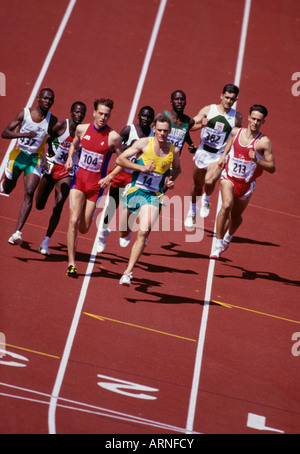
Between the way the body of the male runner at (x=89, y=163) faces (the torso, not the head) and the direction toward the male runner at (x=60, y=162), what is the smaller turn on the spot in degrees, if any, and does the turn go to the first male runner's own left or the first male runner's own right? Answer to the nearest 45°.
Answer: approximately 135° to the first male runner's own right

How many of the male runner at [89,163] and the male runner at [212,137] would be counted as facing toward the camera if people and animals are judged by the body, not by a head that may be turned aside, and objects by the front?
2

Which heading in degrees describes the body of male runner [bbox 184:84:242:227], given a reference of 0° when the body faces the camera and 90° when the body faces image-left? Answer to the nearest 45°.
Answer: approximately 0°

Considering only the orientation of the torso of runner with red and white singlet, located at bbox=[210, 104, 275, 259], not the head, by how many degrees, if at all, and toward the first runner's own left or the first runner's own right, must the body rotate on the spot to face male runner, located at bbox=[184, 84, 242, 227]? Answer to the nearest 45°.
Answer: approximately 90° to the first runner's own right

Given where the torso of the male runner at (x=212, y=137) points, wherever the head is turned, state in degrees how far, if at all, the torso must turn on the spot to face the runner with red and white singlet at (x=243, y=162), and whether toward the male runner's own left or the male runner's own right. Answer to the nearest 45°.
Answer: approximately 45° to the male runner's own left

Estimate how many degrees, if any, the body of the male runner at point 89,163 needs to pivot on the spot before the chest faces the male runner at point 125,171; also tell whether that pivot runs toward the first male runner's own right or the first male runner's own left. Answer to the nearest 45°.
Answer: approximately 135° to the first male runner's own left

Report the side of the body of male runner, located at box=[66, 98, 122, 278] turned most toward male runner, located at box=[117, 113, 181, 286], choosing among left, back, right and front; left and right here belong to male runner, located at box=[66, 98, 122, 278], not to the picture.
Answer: left

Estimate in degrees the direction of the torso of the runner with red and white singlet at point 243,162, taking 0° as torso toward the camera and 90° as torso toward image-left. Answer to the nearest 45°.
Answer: approximately 45°
